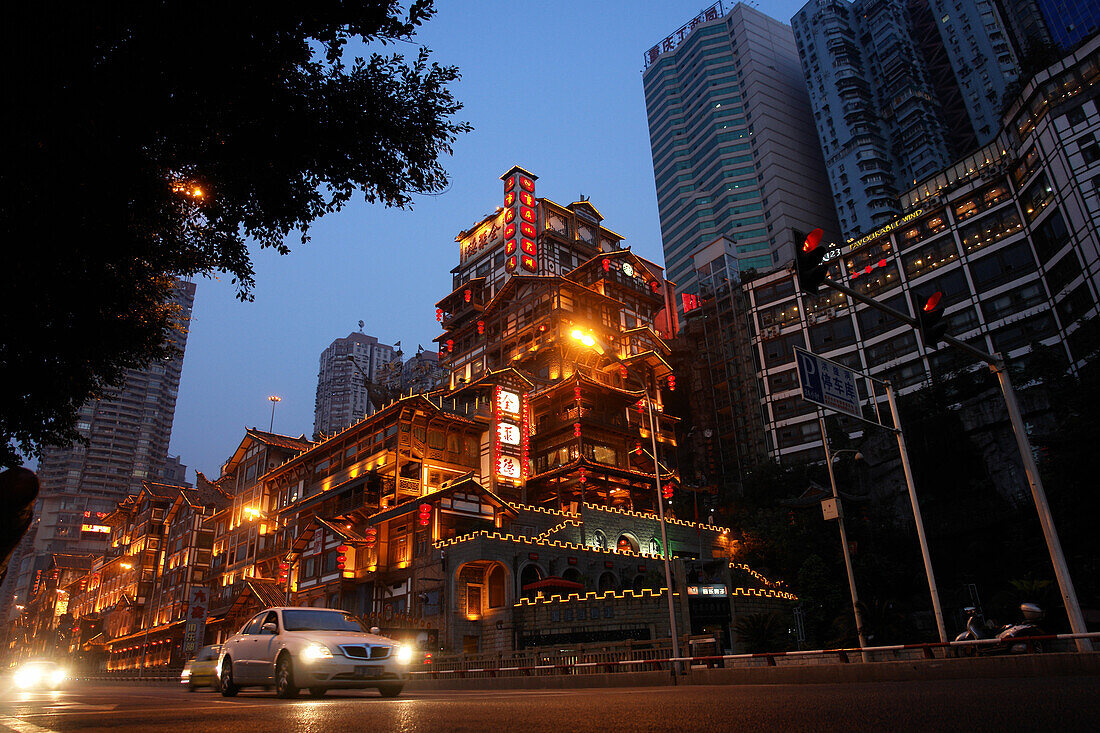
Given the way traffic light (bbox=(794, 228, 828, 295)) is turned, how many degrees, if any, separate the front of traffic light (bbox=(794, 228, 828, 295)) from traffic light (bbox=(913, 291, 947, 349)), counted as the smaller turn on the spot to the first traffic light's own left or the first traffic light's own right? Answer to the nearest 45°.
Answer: approximately 90° to the first traffic light's own left

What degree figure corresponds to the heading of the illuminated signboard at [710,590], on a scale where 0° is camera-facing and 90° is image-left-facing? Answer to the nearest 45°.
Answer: approximately 0°

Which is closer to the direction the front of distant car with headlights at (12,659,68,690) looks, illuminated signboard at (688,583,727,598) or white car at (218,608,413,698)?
the white car

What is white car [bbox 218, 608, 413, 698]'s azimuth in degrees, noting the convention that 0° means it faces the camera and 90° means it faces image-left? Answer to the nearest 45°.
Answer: approximately 315°

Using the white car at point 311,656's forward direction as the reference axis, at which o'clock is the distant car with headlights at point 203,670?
The distant car with headlights is roughly at 7 o'clock from the white car.

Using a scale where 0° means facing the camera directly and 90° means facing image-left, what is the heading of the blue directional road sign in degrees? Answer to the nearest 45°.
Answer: approximately 315°

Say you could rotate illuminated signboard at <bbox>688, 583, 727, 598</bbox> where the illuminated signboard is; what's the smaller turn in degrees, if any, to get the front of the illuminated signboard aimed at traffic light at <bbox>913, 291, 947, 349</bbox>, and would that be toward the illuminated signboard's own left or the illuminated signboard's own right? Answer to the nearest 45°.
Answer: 0° — it already faces it

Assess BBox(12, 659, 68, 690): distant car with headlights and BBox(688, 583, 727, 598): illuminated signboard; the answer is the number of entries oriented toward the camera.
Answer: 2

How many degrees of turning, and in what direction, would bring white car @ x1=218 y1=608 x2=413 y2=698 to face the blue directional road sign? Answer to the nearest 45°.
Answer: approximately 45° to its left
